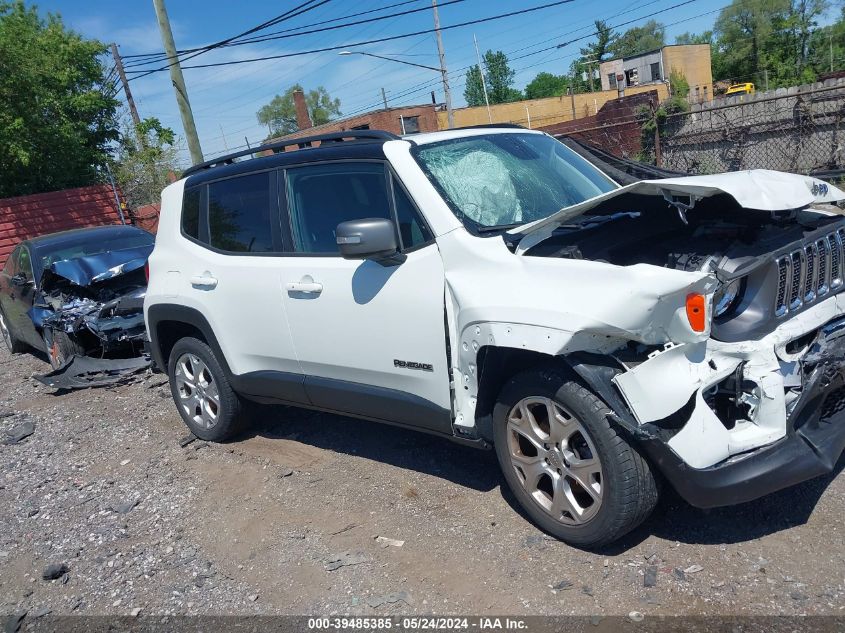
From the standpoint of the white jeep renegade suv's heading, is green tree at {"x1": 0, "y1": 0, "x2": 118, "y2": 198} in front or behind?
behind

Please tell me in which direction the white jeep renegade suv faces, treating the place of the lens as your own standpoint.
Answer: facing the viewer and to the right of the viewer

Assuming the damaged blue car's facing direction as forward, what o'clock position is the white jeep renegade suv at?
The white jeep renegade suv is roughly at 1 o'clock from the damaged blue car.

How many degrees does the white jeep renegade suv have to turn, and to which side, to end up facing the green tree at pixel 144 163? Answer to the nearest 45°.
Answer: approximately 180°

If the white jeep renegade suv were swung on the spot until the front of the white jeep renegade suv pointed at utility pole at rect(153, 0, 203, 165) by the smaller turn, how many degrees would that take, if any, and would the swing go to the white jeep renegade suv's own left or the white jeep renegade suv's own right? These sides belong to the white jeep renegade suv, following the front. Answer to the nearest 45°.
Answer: approximately 180°

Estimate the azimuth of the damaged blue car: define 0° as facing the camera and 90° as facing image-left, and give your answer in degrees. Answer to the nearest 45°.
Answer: approximately 315°

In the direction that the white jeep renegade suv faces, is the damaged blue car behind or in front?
behind

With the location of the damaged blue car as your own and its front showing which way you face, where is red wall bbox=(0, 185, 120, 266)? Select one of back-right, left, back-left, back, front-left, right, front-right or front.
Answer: back-left

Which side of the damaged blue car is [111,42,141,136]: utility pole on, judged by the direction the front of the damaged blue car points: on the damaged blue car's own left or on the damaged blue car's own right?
on the damaged blue car's own left

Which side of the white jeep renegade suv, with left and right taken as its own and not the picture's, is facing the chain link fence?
left

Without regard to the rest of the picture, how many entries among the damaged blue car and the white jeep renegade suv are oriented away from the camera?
0

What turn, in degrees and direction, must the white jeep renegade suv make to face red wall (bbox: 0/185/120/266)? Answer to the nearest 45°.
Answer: approximately 180°
